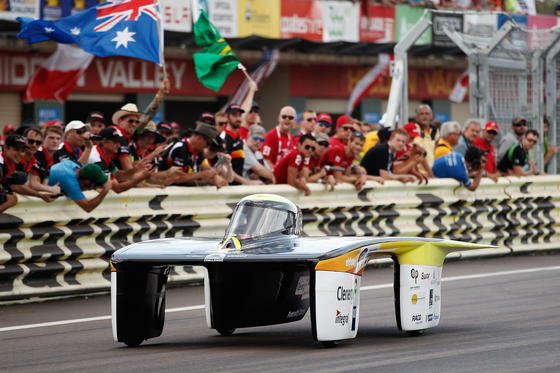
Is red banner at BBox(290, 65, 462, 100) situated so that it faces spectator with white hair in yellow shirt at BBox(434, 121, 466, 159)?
yes

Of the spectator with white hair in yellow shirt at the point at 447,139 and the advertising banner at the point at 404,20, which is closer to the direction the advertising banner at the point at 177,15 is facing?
the spectator with white hair in yellow shirt

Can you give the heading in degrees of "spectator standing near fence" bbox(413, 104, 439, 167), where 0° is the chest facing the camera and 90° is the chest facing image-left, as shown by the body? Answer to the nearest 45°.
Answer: approximately 0°

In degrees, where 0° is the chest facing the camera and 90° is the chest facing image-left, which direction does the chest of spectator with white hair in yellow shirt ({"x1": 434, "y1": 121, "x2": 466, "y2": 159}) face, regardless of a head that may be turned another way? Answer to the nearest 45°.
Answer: approximately 315°
